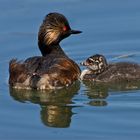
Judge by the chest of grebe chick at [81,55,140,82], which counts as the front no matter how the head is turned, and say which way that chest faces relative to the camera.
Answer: to the viewer's left

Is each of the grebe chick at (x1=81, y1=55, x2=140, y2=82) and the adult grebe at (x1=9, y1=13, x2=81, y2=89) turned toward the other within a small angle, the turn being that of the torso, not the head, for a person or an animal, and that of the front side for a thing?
no

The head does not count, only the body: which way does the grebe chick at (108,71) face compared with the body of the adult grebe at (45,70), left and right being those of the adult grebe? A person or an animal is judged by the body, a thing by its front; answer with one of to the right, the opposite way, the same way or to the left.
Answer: the opposite way

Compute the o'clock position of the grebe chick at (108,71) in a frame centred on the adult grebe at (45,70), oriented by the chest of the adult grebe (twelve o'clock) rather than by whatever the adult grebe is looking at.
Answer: The grebe chick is roughly at 12 o'clock from the adult grebe.

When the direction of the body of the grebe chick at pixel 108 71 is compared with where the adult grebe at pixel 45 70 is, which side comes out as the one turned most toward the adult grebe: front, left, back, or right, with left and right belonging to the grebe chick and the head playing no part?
front

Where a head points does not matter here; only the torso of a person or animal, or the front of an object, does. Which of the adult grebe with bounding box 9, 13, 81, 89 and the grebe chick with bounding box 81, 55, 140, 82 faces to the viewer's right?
the adult grebe

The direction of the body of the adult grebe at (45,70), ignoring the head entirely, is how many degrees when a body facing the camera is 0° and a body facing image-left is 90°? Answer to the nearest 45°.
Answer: approximately 270°
